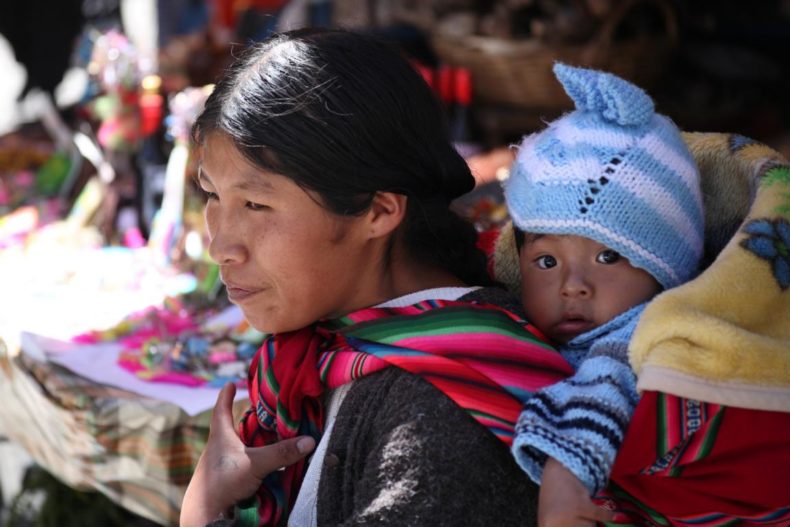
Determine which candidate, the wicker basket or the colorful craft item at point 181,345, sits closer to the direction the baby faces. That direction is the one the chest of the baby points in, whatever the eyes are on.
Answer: the colorful craft item

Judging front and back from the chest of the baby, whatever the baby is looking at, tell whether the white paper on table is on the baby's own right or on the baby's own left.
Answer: on the baby's own right

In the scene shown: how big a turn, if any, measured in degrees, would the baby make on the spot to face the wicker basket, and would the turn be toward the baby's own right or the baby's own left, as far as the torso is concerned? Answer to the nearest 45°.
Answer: approximately 135° to the baby's own right

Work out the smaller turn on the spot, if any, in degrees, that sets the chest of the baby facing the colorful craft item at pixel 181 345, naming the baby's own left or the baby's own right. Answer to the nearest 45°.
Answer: approximately 90° to the baby's own right

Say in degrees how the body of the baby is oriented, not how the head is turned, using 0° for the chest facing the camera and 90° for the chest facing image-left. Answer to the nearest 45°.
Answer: approximately 45°
